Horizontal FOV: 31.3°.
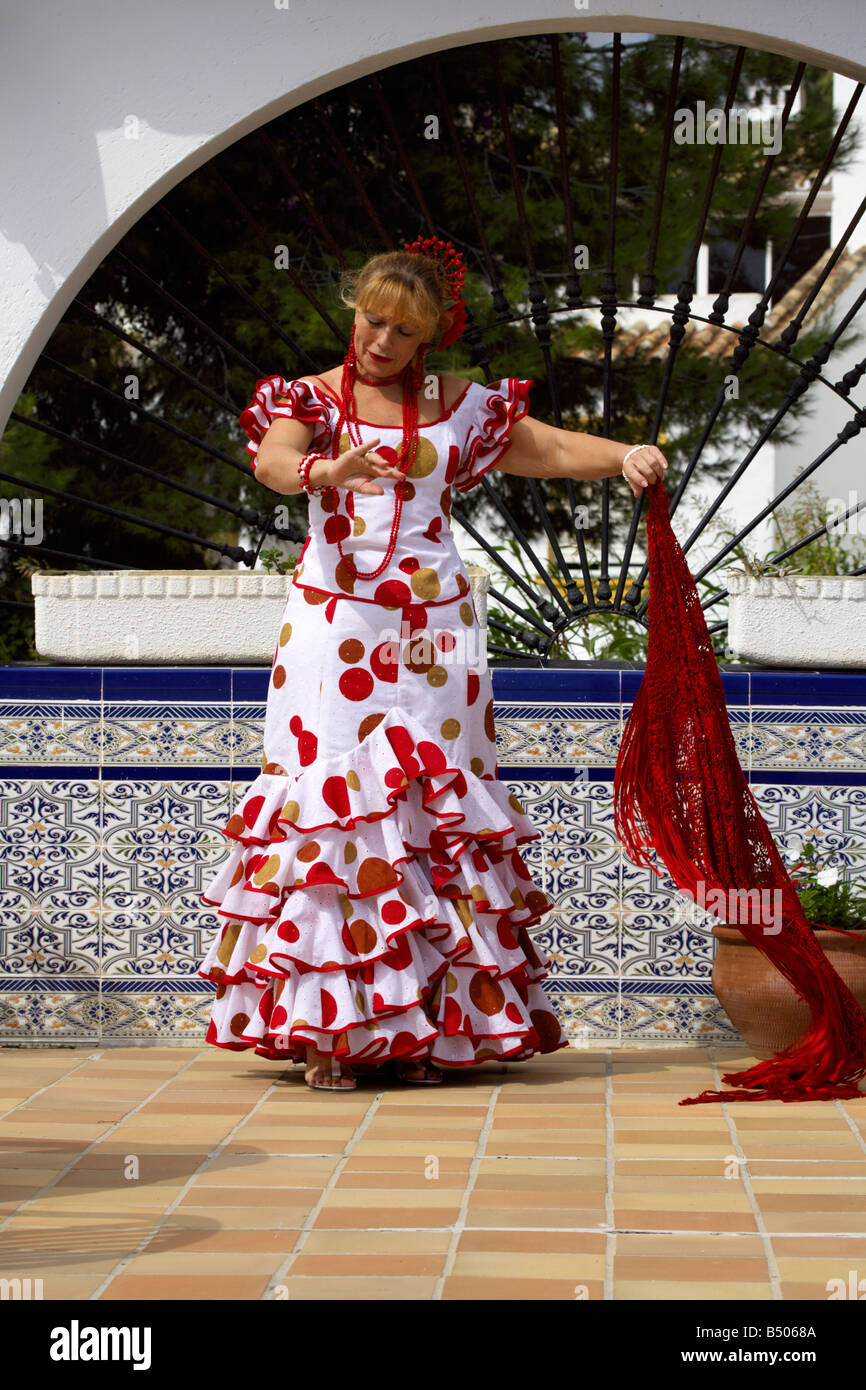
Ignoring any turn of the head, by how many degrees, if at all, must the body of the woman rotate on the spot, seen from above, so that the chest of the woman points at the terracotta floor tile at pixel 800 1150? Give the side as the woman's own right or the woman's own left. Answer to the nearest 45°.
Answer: approximately 45° to the woman's own left

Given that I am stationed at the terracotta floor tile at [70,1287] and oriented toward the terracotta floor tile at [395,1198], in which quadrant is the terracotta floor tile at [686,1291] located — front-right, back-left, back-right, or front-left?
front-right

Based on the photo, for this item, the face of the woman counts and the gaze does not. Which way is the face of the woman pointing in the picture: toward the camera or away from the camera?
toward the camera

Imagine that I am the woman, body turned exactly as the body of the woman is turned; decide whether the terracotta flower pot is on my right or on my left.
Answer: on my left

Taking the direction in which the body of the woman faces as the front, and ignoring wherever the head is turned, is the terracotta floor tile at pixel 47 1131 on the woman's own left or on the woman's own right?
on the woman's own right

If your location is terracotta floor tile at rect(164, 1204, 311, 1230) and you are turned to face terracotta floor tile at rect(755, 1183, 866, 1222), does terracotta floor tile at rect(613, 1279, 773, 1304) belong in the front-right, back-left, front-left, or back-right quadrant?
front-right

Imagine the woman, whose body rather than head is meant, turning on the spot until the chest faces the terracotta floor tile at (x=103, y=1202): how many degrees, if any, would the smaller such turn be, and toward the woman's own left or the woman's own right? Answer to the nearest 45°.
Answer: approximately 45° to the woman's own right

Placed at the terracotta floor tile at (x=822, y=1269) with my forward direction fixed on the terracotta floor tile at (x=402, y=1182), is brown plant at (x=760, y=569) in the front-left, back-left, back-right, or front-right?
front-right

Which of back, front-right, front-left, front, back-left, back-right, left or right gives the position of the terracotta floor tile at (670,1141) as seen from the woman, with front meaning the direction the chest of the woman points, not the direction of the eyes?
front-left

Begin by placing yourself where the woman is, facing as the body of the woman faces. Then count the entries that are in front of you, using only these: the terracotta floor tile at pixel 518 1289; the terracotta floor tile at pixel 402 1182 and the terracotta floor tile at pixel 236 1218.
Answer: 3

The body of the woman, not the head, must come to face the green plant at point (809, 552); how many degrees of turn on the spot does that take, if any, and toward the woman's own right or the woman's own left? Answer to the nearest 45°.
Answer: approximately 135° to the woman's own left

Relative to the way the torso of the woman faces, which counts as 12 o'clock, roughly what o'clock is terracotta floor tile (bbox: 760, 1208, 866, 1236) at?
The terracotta floor tile is roughly at 11 o'clock from the woman.

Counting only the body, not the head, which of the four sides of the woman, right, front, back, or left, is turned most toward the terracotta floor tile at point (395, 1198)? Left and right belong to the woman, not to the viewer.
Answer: front

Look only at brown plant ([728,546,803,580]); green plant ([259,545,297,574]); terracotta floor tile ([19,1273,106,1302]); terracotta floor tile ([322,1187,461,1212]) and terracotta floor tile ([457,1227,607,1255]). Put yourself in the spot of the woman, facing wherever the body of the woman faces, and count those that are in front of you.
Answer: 3

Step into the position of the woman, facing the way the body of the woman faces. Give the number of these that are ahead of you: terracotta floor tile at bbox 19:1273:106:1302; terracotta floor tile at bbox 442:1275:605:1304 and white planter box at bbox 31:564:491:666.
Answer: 2

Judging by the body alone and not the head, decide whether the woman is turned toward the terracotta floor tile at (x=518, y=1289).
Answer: yes

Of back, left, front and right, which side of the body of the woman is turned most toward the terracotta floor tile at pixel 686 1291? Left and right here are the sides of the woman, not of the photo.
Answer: front

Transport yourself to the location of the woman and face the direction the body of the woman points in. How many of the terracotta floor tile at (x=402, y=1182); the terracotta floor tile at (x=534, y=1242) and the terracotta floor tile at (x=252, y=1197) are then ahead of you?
3

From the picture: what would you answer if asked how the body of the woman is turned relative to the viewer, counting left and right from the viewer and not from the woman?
facing the viewer

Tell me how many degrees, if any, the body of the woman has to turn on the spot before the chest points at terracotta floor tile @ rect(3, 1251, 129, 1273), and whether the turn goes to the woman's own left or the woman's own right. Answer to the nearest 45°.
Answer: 0° — they already face it
